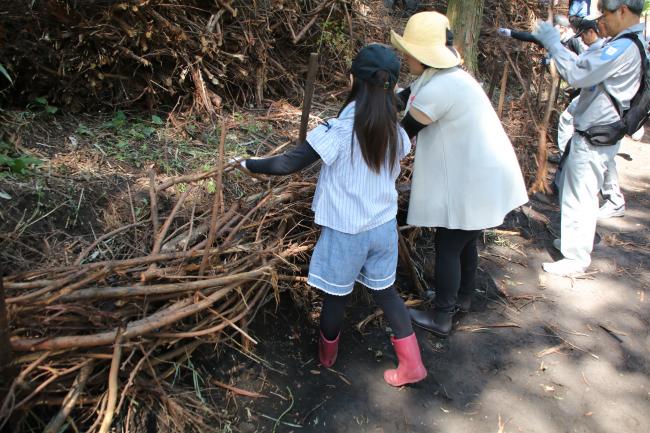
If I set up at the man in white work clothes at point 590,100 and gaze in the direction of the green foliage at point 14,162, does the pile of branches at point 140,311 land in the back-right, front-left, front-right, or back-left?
front-left

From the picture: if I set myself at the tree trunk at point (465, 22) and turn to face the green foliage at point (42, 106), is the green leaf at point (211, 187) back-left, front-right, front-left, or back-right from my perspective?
front-left

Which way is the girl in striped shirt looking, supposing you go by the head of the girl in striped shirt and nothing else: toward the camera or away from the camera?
away from the camera

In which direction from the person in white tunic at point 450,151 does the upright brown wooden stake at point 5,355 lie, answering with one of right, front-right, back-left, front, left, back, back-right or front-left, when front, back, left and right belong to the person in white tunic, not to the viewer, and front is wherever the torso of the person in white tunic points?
left

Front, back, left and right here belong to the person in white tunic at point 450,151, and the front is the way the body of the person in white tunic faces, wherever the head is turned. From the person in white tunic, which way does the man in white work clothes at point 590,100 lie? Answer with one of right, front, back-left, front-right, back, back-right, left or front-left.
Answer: right

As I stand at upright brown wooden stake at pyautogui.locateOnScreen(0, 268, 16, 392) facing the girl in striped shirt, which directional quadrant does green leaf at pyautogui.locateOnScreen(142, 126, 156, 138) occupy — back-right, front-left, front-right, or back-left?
front-left

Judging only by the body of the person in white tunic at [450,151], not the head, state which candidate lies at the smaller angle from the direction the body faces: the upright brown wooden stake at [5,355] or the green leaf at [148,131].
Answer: the green leaf

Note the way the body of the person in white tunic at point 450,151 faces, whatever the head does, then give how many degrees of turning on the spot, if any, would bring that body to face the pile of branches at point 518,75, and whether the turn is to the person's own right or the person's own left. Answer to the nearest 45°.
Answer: approximately 45° to the person's own right

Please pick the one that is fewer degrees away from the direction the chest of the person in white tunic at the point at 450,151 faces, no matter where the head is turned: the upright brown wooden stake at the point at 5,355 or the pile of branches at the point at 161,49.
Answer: the pile of branches

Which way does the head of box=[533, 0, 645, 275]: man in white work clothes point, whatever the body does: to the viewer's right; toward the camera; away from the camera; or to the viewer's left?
to the viewer's left

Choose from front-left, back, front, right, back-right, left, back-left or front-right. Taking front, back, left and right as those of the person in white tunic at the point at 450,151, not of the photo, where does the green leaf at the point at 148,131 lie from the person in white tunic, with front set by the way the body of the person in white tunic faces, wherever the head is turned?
front-left

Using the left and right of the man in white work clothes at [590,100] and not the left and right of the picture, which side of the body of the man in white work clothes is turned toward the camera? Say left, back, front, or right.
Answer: left

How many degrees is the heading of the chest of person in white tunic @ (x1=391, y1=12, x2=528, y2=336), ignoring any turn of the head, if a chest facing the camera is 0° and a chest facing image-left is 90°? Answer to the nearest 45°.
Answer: approximately 135°

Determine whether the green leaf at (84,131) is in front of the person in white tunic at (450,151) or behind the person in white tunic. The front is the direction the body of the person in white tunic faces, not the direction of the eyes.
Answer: in front

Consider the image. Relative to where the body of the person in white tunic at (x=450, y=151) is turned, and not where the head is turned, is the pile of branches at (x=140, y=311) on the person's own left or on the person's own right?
on the person's own left
